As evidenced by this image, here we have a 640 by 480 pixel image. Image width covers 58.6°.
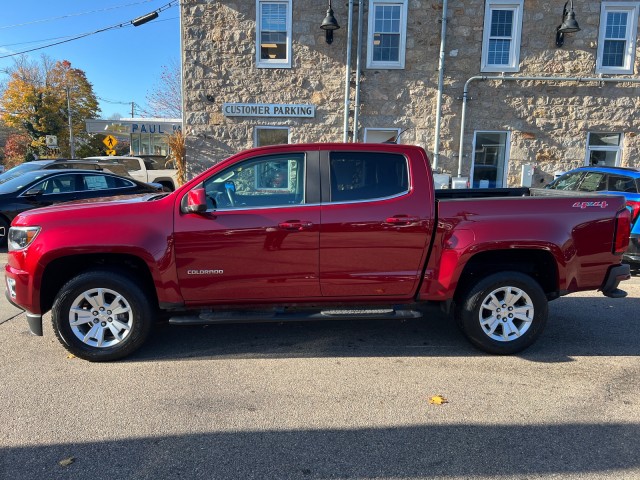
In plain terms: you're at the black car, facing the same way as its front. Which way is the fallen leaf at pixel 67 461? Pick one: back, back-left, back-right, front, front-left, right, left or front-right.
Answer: front-left

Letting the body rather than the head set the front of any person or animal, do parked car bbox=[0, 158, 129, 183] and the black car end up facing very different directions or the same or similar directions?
same or similar directions

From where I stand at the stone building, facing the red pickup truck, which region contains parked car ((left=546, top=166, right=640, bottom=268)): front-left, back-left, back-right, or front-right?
front-left

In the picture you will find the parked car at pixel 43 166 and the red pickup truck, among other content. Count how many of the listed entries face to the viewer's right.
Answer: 0

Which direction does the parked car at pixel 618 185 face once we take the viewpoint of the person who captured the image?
facing away from the viewer and to the left of the viewer

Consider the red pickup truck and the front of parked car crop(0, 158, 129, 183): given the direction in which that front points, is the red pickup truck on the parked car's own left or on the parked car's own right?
on the parked car's own left

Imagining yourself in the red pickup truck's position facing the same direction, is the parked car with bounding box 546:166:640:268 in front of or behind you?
behind

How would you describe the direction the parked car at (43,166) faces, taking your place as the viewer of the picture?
facing the viewer and to the left of the viewer

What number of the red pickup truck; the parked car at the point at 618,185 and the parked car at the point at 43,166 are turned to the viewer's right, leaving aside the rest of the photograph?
0

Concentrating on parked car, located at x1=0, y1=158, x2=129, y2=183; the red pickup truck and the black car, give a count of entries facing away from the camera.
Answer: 0

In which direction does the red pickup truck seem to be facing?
to the viewer's left
